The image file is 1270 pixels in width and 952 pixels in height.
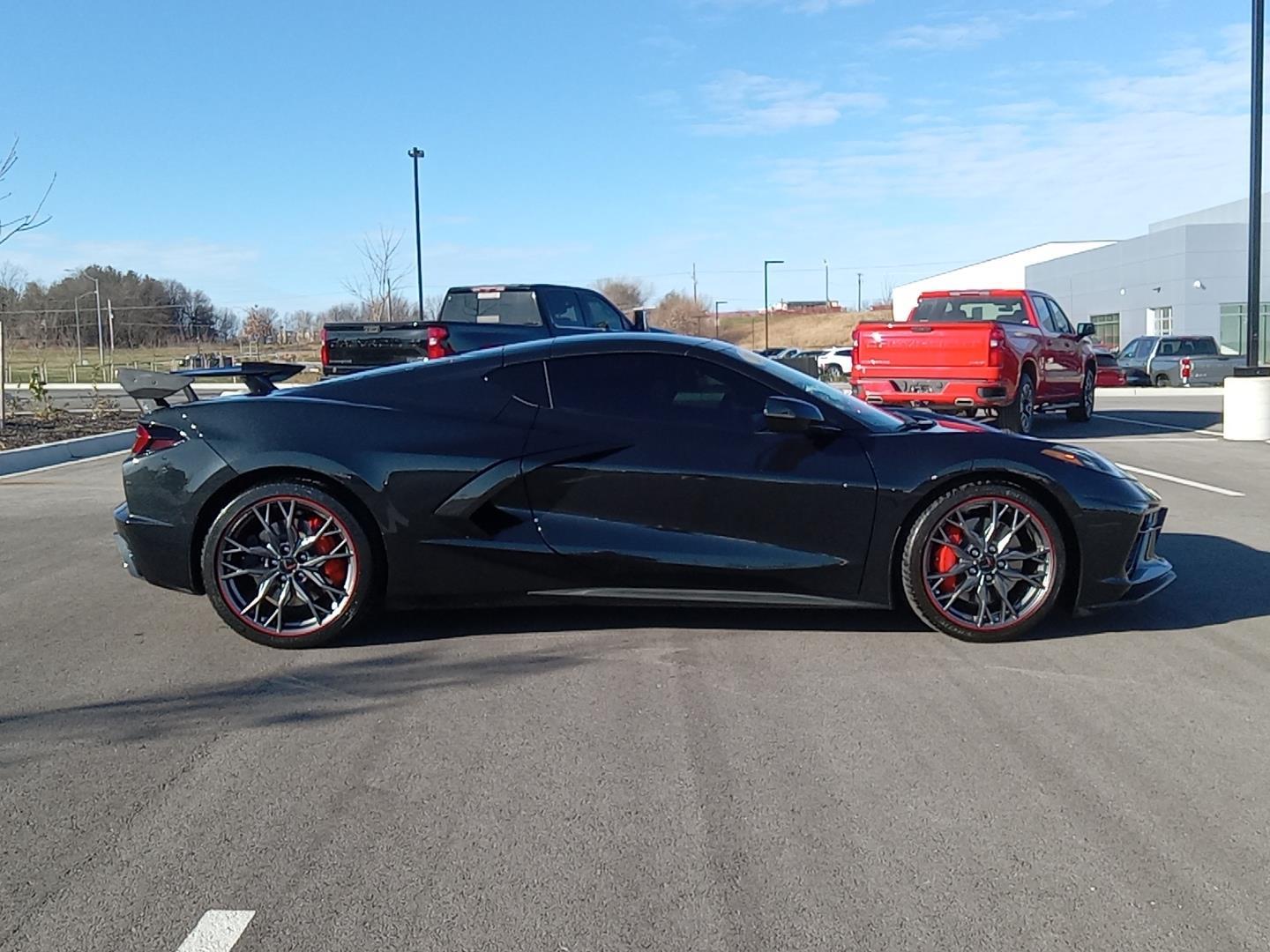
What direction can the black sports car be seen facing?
to the viewer's right

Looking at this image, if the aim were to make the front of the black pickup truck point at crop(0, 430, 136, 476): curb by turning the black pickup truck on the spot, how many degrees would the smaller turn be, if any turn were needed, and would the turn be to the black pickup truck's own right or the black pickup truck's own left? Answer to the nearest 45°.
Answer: approximately 135° to the black pickup truck's own left

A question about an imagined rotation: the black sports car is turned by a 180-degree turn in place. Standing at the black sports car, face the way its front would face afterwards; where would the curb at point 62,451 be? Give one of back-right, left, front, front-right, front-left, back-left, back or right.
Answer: front-right

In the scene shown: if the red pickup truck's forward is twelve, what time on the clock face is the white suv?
The white suv is roughly at 10 o'clock from the red pickup truck.

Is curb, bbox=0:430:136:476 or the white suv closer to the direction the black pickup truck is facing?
the white suv

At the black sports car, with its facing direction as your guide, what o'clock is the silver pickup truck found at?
The silver pickup truck is roughly at 10 o'clock from the black sports car.

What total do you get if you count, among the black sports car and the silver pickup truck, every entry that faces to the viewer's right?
1

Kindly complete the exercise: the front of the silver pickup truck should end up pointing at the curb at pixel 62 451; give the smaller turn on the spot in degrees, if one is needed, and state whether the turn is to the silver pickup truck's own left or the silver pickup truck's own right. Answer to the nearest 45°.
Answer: approximately 90° to the silver pickup truck's own left

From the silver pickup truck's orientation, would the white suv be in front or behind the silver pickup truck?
in front

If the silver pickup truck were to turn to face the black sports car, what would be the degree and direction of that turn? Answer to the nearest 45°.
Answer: approximately 135° to its left

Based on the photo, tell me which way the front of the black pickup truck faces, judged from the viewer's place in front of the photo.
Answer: facing away from the viewer and to the right of the viewer

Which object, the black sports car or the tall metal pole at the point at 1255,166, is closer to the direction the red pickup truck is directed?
the tall metal pole

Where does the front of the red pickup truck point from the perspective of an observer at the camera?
facing away from the viewer and to the right of the viewer

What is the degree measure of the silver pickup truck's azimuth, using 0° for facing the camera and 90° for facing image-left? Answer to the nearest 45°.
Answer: approximately 135°

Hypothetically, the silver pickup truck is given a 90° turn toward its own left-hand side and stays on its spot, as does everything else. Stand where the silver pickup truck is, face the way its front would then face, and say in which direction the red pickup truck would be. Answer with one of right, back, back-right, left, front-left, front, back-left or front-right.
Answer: front-left

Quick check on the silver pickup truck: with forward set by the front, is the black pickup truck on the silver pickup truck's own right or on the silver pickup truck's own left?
on the silver pickup truck's own left
